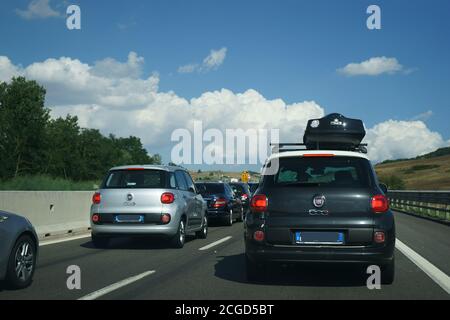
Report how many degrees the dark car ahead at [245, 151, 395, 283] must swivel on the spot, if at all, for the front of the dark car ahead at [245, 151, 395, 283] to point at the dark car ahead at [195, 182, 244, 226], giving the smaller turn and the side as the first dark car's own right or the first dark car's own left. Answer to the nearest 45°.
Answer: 0° — it already faces it

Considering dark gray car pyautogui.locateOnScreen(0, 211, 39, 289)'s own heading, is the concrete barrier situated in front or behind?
in front

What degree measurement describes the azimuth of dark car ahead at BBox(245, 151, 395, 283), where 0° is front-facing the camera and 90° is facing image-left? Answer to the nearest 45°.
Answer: approximately 180°

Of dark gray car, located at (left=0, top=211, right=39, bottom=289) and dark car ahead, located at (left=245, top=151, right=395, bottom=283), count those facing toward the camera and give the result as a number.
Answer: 0

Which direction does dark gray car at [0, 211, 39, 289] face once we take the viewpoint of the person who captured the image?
facing away from the viewer and to the right of the viewer

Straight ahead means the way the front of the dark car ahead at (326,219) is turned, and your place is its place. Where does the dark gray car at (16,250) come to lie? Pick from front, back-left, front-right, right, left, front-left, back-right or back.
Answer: left

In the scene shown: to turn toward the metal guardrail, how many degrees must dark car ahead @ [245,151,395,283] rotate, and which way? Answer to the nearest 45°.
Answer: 0° — it already faces it

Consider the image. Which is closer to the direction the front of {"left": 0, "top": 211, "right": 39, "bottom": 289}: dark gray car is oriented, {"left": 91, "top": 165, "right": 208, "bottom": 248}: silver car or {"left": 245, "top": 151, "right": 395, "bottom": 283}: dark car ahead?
the silver car
